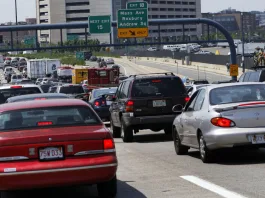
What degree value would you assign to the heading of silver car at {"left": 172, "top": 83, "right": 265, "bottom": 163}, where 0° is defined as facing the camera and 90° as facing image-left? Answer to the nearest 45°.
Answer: approximately 135°

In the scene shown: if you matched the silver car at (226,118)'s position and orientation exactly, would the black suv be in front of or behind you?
in front

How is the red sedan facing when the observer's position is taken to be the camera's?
facing away from the viewer

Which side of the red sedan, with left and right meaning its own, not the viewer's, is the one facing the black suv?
front

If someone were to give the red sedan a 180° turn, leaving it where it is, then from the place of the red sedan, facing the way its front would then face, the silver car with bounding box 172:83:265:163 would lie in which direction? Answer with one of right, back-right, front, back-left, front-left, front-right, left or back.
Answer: back-left
